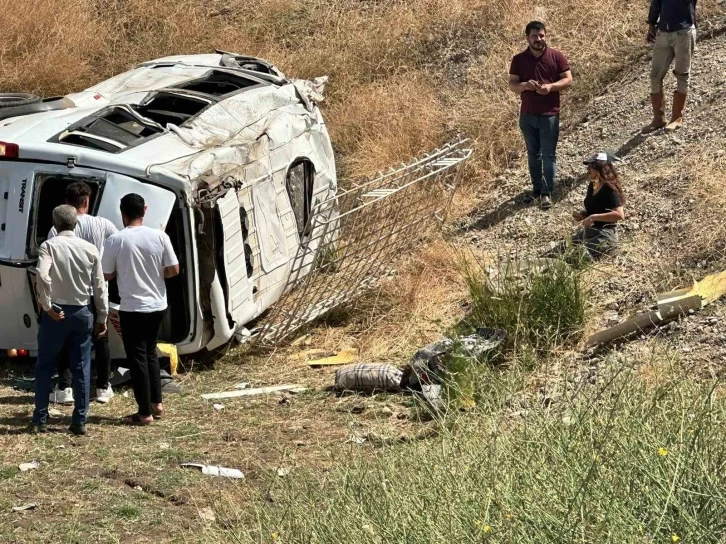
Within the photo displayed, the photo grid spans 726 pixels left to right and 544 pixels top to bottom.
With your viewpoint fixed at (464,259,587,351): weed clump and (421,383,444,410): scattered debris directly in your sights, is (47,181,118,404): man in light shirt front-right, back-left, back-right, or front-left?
front-right

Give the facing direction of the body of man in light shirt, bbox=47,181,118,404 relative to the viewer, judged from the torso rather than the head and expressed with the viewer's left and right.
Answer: facing away from the viewer

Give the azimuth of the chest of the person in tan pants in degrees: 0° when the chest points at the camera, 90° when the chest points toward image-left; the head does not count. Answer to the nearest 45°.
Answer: approximately 45°

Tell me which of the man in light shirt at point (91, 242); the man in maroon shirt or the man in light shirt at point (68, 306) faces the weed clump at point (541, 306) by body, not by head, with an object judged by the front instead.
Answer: the man in maroon shirt

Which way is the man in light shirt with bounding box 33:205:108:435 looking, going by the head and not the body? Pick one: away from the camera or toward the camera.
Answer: away from the camera

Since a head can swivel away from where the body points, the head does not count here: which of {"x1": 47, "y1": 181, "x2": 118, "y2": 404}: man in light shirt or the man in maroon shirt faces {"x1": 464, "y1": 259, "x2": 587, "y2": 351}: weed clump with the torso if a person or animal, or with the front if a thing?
the man in maroon shirt

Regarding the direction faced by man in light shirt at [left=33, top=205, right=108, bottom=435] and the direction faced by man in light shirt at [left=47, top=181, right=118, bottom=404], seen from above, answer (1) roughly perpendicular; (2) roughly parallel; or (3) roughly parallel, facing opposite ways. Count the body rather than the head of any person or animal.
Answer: roughly parallel

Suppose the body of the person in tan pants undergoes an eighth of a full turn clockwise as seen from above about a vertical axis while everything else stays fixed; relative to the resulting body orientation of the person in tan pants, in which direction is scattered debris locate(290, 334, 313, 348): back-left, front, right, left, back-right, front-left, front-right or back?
front-left

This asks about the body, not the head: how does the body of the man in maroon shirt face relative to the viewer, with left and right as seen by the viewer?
facing the viewer

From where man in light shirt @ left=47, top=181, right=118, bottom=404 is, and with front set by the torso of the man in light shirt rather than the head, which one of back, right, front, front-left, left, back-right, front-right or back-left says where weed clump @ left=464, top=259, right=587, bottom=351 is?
right

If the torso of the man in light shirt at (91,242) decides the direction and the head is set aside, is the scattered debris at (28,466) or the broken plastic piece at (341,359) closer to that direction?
the broken plastic piece

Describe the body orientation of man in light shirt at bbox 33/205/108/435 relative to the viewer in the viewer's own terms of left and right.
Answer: facing away from the viewer

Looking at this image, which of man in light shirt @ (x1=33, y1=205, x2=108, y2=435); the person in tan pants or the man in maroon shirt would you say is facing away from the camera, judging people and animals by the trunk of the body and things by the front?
the man in light shirt

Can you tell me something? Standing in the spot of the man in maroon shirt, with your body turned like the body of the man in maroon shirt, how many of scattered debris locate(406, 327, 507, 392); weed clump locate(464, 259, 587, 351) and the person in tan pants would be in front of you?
2
